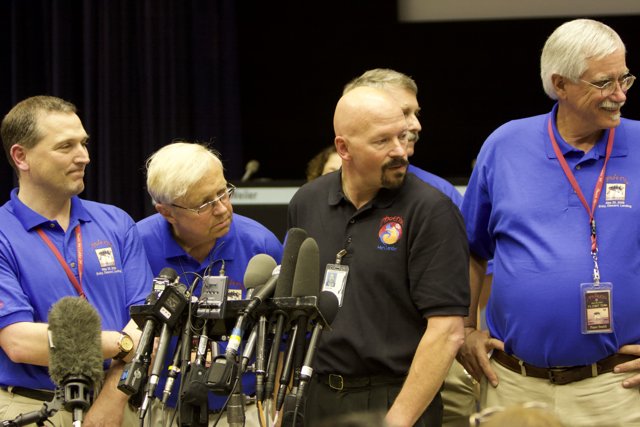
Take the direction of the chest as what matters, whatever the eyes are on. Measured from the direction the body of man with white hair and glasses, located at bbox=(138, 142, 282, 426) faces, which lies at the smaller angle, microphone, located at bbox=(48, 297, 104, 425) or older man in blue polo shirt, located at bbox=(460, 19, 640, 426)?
the microphone

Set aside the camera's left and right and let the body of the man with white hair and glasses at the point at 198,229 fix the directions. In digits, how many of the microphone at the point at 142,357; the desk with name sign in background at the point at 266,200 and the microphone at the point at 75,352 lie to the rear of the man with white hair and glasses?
1

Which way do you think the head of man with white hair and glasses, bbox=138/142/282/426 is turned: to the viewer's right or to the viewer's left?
to the viewer's right

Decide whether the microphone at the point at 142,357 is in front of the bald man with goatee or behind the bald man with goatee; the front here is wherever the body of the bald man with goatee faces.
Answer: in front

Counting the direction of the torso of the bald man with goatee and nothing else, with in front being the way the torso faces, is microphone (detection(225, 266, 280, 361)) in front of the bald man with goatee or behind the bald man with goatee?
in front

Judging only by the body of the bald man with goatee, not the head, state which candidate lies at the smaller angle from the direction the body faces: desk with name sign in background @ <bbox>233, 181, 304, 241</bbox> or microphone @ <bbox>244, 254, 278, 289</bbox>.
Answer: the microphone

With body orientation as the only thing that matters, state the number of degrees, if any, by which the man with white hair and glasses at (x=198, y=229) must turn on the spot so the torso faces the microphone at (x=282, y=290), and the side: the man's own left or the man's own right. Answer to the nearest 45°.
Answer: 0° — they already face it

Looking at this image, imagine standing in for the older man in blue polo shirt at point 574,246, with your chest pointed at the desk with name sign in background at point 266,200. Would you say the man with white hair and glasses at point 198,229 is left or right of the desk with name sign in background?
left

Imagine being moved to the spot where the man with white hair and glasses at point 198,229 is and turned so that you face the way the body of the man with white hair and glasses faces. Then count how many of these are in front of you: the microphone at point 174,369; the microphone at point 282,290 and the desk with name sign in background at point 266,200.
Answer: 2

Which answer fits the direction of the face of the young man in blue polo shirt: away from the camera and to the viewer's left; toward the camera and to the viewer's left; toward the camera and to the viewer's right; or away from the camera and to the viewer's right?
toward the camera and to the viewer's right
